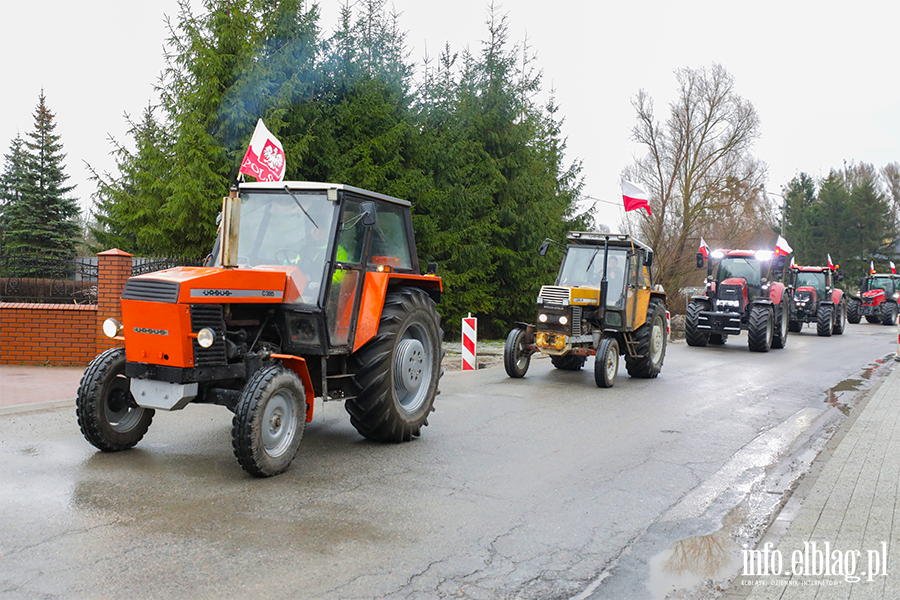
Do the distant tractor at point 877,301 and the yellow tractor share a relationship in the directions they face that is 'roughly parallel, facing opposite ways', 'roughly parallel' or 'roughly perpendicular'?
roughly parallel

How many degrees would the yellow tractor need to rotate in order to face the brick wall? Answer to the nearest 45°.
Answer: approximately 45° to its right

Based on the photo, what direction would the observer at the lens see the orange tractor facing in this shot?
facing the viewer and to the left of the viewer

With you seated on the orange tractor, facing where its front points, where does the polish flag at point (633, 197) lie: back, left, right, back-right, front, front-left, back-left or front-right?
back

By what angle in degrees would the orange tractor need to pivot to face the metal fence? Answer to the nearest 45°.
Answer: approximately 90° to its right

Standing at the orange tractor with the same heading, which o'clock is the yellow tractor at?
The yellow tractor is roughly at 6 o'clock from the orange tractor.

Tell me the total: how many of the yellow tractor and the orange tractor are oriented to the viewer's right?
0

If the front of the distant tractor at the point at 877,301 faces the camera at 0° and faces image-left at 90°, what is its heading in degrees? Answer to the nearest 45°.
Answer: approximately 45°

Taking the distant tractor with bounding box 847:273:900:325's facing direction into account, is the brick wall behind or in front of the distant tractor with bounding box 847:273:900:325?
in front

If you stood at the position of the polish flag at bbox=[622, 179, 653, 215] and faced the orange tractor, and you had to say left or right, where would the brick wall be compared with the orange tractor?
right

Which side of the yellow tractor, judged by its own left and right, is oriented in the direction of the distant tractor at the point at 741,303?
back

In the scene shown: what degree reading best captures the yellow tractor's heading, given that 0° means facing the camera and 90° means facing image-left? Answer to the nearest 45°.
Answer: approximately 45°

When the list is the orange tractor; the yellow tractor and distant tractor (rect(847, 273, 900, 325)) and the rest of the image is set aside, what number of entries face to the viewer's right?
0

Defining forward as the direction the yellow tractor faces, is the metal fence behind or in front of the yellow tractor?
in front

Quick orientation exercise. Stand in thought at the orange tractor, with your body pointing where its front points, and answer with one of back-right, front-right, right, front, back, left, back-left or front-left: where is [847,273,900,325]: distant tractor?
back

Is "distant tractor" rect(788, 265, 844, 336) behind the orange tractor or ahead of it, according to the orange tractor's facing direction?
behind

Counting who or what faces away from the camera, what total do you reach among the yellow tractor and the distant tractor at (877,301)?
0

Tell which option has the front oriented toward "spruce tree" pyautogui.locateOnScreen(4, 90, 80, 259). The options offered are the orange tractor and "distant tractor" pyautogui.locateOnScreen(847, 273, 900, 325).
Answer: the distant tractor
